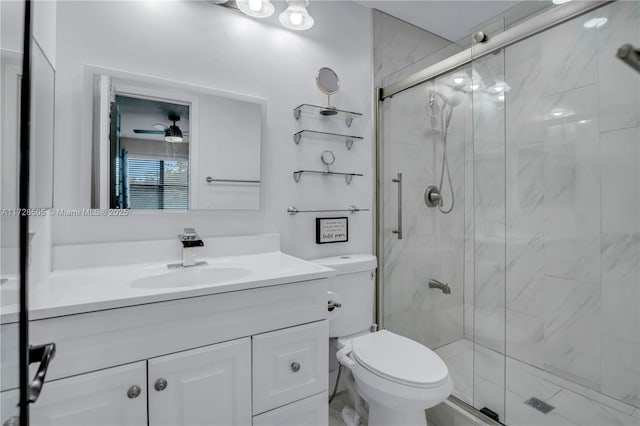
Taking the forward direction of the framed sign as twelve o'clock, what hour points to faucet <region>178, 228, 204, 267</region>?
The faucet is roughly at 3 o'clock from the framed sign.

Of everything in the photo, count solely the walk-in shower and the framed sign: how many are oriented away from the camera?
0

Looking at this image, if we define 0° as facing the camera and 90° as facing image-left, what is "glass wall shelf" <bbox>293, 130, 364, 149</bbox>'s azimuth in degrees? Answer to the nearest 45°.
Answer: approximately 315°

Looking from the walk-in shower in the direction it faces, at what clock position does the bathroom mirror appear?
The bathroom mirror is roughly at 12 o'clock from the walk-in shower.

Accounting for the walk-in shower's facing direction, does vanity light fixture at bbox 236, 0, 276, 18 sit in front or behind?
in front

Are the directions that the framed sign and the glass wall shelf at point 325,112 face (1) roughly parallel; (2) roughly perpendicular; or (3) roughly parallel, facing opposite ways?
roughly parallel

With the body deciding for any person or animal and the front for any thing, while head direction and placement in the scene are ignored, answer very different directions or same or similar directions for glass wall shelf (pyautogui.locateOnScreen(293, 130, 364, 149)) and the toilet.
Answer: same or similar directions

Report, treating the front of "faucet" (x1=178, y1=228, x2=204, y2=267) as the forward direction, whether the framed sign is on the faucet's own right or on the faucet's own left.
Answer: on the faucet's own left

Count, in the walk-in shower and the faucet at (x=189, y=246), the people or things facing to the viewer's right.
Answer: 0

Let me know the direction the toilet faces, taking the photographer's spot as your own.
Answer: facing the viewer and to the right of the viewer

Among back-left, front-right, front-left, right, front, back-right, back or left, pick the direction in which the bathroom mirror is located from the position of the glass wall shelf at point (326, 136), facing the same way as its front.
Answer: right

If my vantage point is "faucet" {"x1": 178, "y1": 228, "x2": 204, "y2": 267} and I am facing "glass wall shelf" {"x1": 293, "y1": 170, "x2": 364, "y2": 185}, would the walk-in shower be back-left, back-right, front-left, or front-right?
front-right

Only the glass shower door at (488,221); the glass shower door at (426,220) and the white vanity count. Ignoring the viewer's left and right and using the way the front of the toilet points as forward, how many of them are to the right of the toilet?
1

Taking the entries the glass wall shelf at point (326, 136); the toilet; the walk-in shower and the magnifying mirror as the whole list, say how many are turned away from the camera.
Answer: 0

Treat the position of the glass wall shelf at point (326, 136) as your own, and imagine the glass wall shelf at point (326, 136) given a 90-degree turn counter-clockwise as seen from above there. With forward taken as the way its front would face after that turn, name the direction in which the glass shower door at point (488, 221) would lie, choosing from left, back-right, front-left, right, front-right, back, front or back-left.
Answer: front-right

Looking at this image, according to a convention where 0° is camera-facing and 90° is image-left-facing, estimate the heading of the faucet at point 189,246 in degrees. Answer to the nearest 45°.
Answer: approximately 0°
